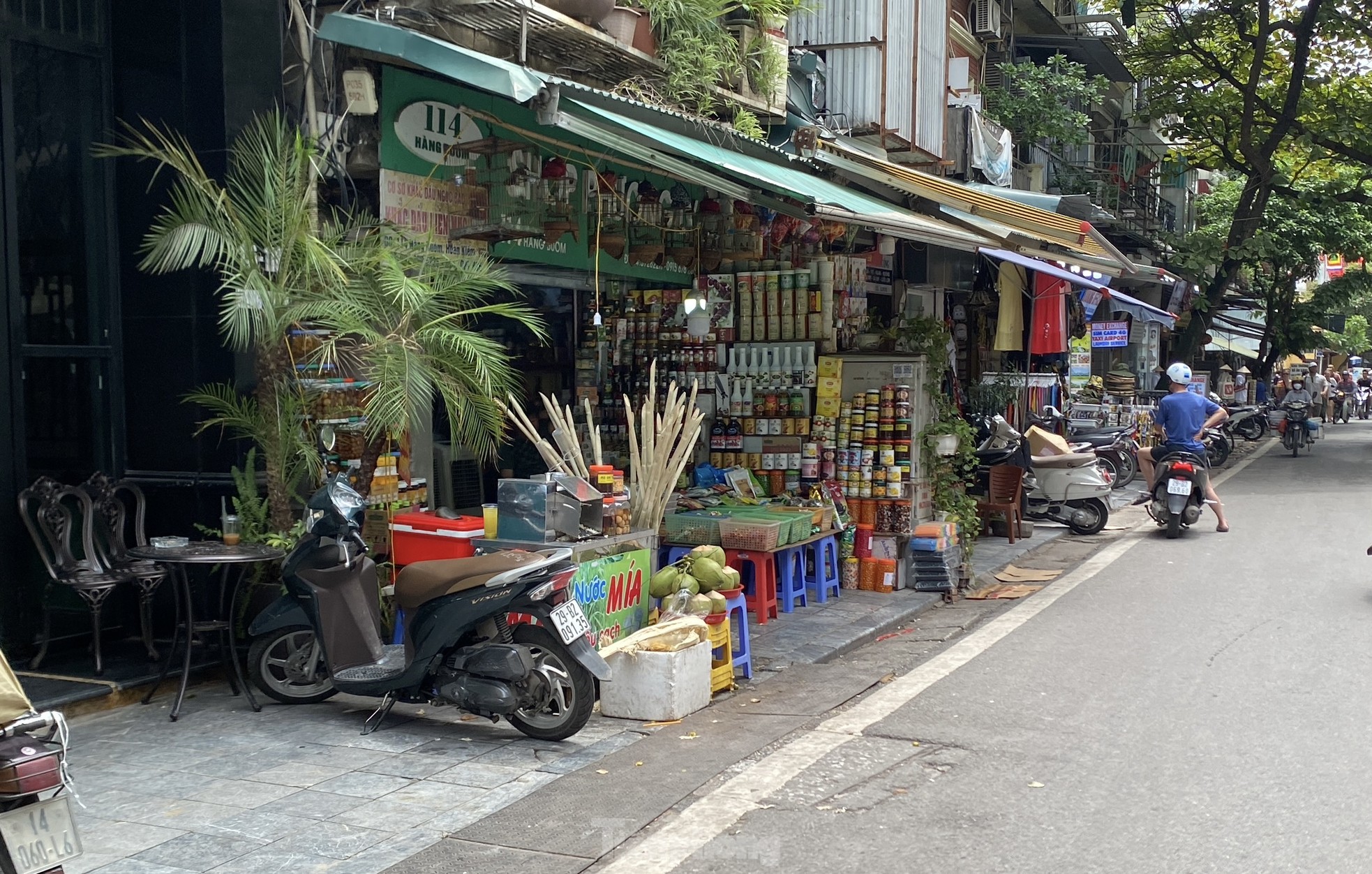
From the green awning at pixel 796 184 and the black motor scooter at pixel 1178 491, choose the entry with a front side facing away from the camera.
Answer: the black motor scooter

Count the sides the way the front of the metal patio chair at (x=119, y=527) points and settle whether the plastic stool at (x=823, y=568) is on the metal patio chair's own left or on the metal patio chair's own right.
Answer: on the metal patio chair's own left

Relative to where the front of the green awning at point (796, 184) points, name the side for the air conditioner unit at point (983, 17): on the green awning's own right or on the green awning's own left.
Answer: on the green awning's own left

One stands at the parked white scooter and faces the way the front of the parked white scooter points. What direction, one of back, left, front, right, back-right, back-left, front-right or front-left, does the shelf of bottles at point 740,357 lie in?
front-left

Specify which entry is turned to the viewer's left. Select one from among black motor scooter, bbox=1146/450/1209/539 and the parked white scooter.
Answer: the parked white scooter

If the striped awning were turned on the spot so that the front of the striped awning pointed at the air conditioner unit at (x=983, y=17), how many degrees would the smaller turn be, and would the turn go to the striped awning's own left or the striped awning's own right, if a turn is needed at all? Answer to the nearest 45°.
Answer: approximately 135° to the striped awning's own left

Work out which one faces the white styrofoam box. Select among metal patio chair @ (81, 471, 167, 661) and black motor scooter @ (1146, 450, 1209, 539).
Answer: the metal patio chair

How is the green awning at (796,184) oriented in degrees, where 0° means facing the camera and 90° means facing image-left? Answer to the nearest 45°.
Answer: approximately 315°

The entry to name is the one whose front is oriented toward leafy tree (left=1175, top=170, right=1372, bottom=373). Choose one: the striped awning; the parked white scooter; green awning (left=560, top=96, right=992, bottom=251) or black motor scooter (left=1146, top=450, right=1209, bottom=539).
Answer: the black motor scooter

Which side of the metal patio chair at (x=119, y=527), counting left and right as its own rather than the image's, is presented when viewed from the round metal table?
front

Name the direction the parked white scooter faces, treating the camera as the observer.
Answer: facing to the left of the viewer

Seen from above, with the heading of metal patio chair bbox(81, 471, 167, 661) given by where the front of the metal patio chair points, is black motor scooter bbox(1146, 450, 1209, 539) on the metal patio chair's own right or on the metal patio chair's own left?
on the metal patio chair's own left

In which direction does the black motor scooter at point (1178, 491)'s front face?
away from the camera
